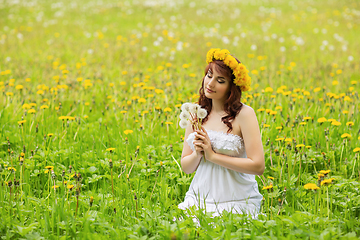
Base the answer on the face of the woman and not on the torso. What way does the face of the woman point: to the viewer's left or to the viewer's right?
to the viewer's left

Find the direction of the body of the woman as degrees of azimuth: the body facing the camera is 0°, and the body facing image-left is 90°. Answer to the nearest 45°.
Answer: approximately 45°
